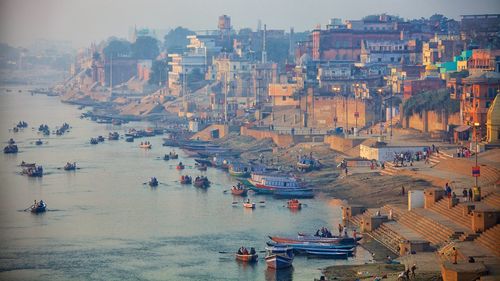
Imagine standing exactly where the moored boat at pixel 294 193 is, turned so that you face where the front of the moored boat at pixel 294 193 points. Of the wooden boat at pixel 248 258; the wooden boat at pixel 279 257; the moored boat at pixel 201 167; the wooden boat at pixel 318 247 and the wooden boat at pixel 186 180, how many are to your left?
3

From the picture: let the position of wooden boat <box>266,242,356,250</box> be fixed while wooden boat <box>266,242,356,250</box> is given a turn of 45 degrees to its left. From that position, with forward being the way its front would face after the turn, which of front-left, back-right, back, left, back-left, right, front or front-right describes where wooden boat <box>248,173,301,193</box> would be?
back-right

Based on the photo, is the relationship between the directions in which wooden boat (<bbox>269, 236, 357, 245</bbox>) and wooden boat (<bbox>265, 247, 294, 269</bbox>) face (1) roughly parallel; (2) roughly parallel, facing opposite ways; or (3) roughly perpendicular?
roughly perpendicular

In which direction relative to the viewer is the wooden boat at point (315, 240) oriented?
to the viewer's left

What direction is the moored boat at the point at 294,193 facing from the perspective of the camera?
to the viewer's left

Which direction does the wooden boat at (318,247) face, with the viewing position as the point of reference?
facing to the left of the viewer

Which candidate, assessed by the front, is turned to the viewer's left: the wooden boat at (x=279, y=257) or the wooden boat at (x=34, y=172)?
the wooden boat at (x=34, y=172)
